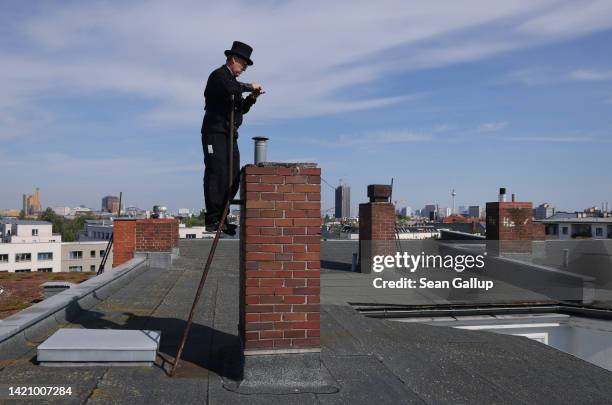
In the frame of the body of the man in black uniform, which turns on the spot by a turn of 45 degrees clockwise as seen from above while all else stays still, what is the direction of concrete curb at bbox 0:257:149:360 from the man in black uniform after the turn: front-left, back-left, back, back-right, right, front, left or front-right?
back

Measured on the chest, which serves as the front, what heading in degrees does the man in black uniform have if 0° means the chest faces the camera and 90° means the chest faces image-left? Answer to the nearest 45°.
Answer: approximately 270°

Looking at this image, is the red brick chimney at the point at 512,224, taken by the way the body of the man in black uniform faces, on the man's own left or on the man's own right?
on the man's own left

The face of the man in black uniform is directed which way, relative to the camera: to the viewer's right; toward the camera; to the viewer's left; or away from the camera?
to the viewer's right
